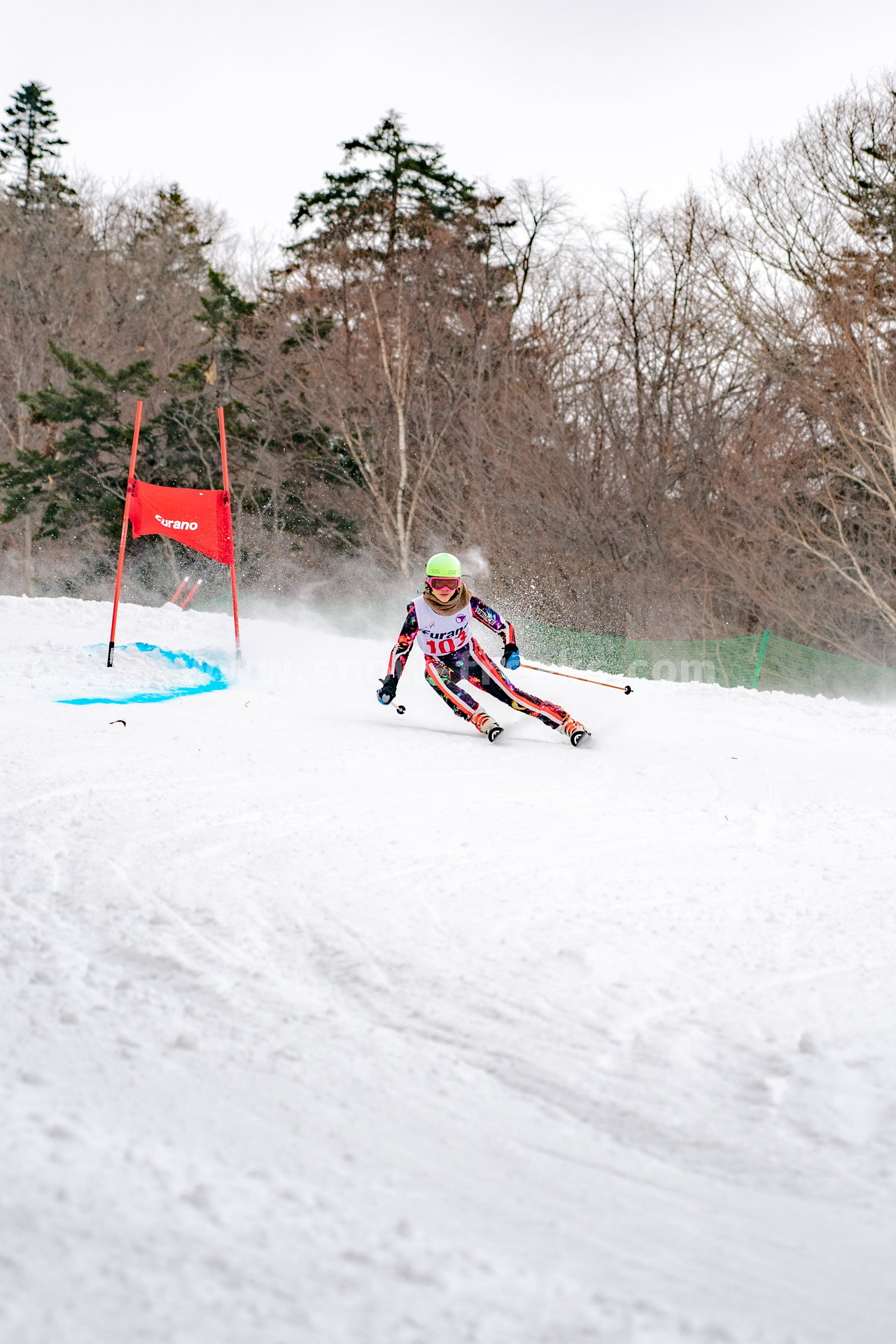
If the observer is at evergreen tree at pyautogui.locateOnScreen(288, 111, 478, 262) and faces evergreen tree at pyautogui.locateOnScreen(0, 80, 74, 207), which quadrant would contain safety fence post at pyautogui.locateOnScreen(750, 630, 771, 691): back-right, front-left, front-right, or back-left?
back-left

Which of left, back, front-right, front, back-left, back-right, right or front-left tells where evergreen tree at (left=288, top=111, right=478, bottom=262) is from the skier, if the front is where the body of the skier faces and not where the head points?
back

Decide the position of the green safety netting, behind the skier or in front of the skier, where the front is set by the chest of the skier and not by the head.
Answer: behind

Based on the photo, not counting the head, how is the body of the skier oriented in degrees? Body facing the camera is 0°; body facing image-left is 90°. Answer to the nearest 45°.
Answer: approximately 0°

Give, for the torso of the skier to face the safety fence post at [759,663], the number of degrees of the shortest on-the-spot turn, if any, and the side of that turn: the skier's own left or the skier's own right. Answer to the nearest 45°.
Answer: approximately 135° to the skier's own left

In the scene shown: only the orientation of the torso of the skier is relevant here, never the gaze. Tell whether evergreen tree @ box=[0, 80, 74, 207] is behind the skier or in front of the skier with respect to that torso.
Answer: behind
